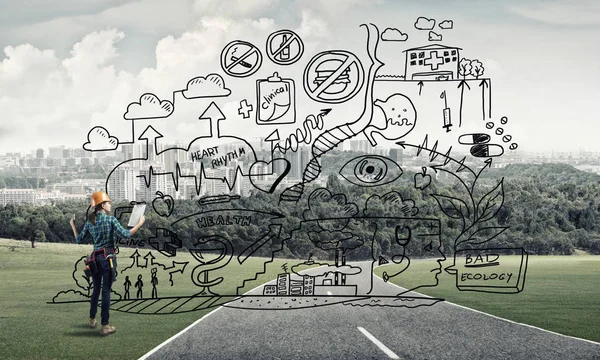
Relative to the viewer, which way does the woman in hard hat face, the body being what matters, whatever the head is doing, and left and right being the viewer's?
facing away from the viewer and to the right of the viewer

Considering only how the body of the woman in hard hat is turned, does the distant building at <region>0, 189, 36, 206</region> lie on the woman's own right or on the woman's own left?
on the woman's own left
